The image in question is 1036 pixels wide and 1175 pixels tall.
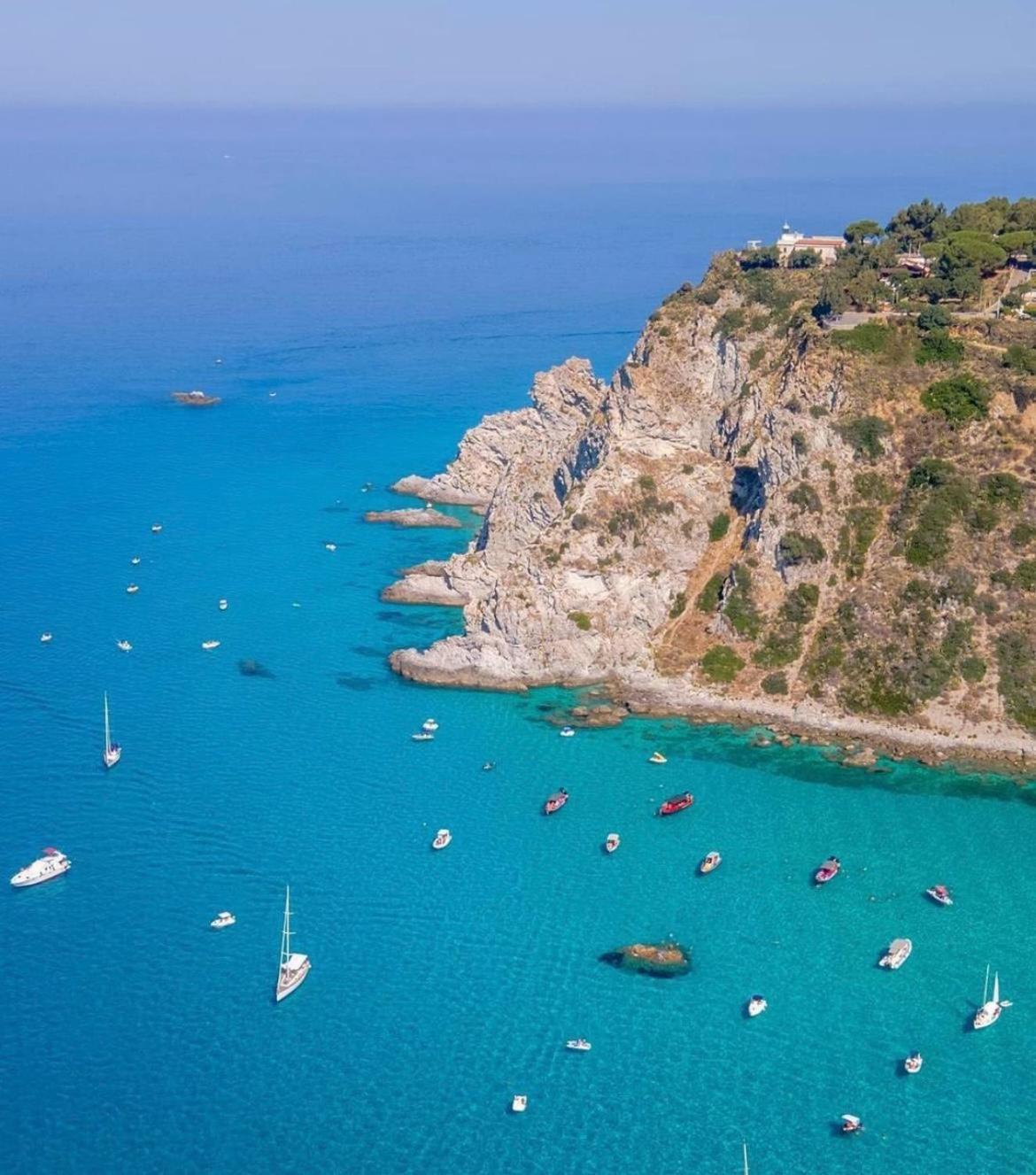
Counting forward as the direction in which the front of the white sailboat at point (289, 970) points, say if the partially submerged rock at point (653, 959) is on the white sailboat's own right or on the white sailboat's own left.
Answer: on the white sailboat's own left

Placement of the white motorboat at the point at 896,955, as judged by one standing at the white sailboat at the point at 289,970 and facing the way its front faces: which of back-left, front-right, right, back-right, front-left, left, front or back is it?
back-left

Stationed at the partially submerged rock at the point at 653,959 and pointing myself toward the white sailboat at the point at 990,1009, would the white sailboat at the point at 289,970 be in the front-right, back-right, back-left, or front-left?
back-right

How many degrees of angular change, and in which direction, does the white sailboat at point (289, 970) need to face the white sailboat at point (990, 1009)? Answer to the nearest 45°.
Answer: approximately 135° to its left

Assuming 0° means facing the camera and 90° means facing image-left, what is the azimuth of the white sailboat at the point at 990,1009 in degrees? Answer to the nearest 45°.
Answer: approximately 45°

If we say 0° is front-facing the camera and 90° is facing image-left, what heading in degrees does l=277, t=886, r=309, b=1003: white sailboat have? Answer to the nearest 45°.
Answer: approximately 45°
